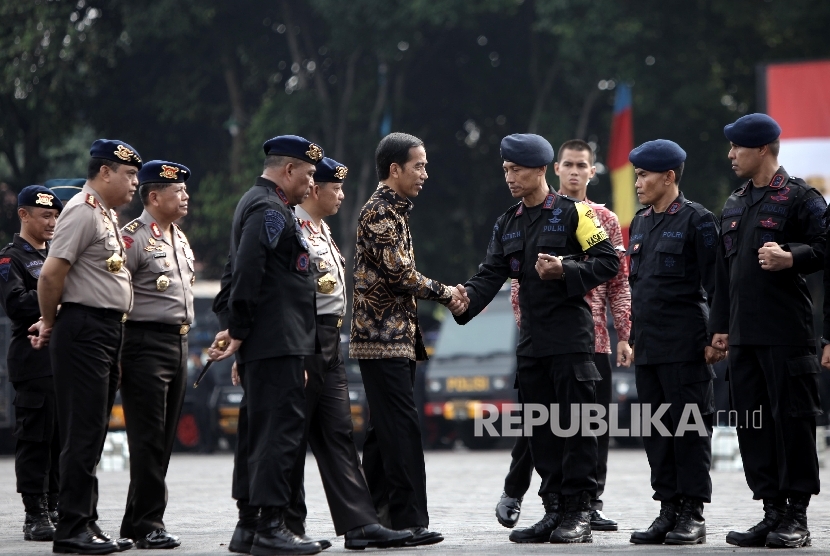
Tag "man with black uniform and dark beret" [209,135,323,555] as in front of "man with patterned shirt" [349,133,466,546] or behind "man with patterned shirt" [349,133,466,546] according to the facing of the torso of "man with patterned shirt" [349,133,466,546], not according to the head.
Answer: behind

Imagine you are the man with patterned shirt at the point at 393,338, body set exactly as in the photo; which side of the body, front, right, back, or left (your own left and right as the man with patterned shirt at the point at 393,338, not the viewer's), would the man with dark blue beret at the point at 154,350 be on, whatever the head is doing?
back

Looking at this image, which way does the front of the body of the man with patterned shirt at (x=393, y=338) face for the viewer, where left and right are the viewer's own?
facing to the right of the viewer

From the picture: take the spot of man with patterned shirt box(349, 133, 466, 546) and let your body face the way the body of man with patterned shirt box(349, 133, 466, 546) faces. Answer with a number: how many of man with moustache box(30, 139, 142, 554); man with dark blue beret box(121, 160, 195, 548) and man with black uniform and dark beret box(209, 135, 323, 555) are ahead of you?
0

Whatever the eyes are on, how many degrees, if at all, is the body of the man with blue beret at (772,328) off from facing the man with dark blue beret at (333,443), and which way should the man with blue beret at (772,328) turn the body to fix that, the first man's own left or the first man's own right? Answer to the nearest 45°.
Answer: approximately 45° to the first man's own right

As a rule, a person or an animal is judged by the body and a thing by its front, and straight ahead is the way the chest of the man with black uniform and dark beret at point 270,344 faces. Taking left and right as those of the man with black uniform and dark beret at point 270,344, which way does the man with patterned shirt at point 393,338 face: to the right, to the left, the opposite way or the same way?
the same way

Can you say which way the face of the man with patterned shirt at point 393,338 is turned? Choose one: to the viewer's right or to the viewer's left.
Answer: to the viewer's right

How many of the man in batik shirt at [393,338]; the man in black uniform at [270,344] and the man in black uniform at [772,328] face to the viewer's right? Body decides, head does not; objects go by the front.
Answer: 2

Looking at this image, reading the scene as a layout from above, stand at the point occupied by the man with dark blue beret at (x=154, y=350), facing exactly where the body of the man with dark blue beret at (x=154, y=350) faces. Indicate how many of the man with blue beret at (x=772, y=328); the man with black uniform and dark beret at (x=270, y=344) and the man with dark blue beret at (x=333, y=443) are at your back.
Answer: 0

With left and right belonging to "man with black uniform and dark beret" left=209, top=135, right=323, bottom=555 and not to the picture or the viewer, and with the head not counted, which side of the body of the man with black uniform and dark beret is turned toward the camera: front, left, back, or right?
right

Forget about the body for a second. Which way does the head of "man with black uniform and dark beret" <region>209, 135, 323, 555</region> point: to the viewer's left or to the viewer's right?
to the viewer's right

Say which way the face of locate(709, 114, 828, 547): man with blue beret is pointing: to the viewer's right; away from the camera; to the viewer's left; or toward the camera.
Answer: to the viewer's left

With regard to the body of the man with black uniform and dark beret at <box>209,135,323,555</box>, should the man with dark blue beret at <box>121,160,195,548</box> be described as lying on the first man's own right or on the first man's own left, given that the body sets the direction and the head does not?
on the first man's own left

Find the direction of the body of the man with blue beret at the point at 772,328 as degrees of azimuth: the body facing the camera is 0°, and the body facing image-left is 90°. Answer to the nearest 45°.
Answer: approximately 45°
